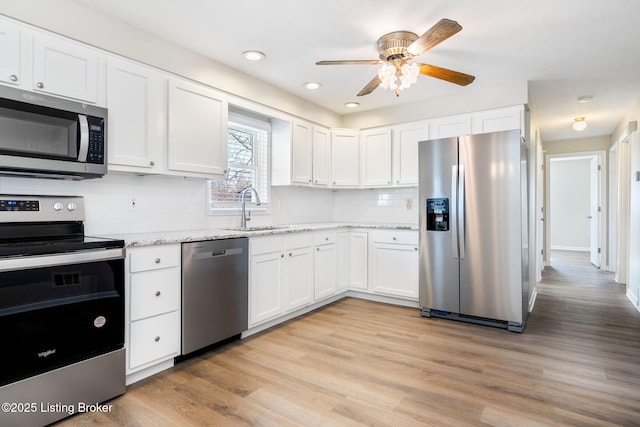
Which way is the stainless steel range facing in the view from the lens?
facing the viewer and to the right of the viewer

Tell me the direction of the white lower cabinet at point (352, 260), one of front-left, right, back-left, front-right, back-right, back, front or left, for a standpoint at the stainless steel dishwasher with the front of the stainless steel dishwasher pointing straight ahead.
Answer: left

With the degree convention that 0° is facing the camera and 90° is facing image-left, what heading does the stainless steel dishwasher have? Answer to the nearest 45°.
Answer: approximately 315°

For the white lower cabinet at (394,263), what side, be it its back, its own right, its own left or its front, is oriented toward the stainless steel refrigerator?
left

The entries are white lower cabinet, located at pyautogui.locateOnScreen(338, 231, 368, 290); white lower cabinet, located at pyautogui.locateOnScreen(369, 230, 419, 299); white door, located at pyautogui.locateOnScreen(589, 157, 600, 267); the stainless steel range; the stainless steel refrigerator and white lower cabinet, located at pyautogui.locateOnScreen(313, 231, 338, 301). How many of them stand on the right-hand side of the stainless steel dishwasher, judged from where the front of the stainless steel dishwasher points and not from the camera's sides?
1

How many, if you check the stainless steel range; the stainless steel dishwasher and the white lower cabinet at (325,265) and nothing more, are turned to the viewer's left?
0

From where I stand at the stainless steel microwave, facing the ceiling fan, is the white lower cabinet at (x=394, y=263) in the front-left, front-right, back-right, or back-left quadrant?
front-left

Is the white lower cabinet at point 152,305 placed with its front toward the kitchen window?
no

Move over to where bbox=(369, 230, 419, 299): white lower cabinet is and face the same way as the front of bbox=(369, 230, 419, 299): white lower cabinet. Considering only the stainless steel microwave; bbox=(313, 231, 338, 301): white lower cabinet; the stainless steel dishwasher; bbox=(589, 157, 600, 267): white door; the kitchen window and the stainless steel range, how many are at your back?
1

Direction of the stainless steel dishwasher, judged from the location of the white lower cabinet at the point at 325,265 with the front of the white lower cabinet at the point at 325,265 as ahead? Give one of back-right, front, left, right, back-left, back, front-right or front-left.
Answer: right

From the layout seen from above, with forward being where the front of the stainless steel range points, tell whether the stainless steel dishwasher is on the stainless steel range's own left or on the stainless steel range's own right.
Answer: on the stainless steel range's own left

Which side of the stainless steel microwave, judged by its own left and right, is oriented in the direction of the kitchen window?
left

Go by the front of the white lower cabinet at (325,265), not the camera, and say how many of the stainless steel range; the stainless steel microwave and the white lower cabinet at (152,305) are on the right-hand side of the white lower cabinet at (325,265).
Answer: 3

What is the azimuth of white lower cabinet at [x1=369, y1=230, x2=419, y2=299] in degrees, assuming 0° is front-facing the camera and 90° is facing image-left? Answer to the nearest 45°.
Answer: approximately 45°
